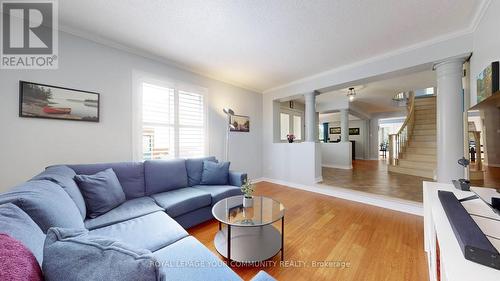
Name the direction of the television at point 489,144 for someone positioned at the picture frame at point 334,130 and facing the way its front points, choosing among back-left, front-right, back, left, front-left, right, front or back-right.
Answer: front

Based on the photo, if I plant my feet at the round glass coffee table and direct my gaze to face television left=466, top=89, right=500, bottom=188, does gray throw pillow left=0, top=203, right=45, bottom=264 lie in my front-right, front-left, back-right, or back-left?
back-right

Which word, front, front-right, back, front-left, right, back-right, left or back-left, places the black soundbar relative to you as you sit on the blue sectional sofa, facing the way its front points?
front

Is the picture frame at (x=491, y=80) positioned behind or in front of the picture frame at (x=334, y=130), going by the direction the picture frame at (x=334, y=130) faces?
in front

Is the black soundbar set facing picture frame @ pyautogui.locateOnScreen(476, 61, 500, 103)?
no

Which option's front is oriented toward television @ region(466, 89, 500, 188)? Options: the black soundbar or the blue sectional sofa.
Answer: the blue sectional sofa

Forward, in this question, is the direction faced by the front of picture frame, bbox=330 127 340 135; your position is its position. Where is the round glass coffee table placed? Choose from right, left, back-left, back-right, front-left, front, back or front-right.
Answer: front

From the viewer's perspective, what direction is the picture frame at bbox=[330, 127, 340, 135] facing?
toward the camera

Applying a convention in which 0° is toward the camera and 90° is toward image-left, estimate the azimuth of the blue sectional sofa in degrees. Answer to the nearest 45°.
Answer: approximately 315°

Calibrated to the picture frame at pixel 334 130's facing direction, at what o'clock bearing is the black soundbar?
The black soundbar is roughly at 12 o'clock from the picture frame.

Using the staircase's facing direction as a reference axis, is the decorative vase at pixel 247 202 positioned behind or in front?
in front

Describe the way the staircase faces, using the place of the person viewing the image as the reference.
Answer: facing the viewer

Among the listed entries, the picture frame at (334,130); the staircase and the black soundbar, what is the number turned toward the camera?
2

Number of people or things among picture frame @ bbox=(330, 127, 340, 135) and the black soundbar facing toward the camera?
1

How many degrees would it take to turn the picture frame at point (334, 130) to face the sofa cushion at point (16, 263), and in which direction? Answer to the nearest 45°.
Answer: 0° — it already faces it

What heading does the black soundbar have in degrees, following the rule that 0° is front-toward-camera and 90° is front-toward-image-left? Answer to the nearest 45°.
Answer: approximately 90°
